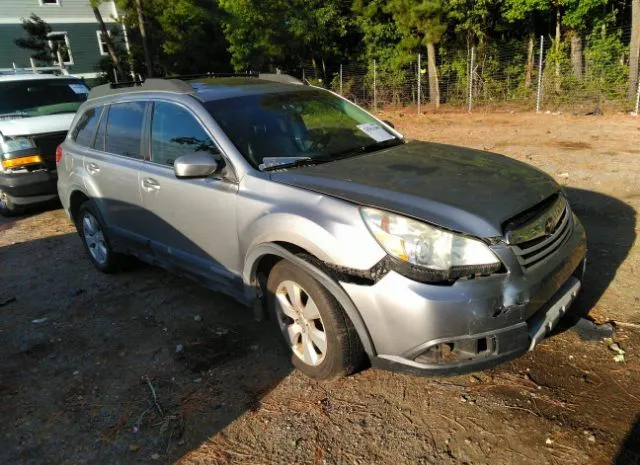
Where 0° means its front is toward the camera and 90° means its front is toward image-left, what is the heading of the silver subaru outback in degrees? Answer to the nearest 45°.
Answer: approximately 315°

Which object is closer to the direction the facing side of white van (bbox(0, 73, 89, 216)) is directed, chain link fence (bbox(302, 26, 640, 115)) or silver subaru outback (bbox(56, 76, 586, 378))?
the silver subaru outback

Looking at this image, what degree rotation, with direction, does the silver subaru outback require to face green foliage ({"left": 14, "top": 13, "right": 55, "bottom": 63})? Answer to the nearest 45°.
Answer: approximately 180°

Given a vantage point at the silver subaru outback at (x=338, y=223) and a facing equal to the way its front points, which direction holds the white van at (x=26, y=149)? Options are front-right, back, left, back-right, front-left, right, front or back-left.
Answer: back

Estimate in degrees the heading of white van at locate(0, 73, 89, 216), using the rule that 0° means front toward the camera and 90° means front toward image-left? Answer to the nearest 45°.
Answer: approximately 315°

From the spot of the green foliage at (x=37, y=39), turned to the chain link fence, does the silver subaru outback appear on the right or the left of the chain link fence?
right

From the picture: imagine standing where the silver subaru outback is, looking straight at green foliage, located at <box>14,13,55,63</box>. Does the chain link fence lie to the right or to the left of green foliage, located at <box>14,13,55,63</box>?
right

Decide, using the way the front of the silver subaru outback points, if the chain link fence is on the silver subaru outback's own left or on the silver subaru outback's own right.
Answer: on the silver subaru outback's own left
